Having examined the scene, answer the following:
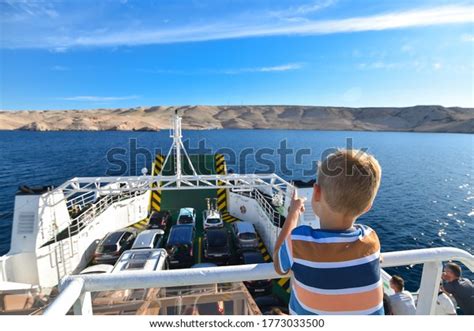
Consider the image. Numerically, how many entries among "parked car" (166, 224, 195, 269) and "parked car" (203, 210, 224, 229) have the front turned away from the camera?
2

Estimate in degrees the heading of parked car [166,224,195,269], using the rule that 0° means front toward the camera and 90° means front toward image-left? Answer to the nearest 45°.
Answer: approximately 180°

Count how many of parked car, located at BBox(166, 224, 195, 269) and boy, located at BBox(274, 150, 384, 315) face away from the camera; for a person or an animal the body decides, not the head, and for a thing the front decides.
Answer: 2

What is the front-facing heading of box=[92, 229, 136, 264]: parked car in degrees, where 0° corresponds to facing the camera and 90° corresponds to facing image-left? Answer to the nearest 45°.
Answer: approximately 225°

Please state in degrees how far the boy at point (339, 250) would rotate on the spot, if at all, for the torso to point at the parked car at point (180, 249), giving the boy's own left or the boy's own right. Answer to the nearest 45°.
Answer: approximately 45° to the boy's own left

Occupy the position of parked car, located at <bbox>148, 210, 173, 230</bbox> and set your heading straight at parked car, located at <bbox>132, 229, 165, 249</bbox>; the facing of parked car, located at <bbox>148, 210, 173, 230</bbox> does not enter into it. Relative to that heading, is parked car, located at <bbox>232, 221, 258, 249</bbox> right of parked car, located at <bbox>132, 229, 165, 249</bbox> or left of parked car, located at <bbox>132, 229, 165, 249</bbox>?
left

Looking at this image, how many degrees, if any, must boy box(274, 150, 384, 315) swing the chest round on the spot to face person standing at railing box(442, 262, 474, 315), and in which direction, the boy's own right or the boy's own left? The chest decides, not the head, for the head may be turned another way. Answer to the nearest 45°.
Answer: approximately 45° to the boy's own right

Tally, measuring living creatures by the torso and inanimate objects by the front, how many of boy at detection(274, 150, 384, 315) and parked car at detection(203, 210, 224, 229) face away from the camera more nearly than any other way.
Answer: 2

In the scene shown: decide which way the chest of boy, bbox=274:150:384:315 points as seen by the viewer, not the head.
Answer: away from the camera

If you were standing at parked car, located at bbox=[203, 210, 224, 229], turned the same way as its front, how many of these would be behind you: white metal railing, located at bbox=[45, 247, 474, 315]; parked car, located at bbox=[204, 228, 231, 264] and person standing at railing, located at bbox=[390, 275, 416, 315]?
3

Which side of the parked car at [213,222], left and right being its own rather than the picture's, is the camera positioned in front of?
back
